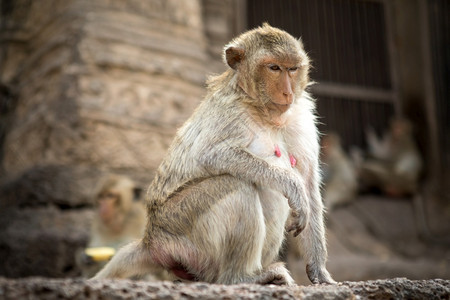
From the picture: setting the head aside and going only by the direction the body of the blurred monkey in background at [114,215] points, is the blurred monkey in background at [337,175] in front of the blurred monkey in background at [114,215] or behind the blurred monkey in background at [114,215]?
behind

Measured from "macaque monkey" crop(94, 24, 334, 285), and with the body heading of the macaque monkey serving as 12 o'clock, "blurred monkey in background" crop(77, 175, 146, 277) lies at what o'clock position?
The blurred monkey in background is roughly at 7 o'clock from the macaque monkey.

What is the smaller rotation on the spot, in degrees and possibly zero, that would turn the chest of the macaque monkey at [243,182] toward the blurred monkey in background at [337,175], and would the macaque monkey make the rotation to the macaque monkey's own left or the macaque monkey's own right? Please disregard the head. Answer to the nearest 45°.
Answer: approximately 135° to the macaque monkey's own left

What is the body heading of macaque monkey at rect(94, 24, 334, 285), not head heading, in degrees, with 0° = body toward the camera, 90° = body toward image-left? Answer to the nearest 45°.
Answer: approximately 315°
